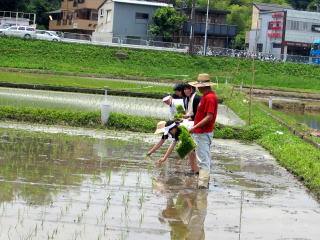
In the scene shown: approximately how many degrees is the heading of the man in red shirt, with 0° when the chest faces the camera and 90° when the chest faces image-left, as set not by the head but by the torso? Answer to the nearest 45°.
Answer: approximately 90°

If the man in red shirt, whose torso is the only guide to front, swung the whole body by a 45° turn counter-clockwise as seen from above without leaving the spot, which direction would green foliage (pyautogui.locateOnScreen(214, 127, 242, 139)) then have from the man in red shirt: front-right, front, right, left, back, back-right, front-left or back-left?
back-right

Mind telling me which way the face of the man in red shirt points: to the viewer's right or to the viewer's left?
to the viewer's left
